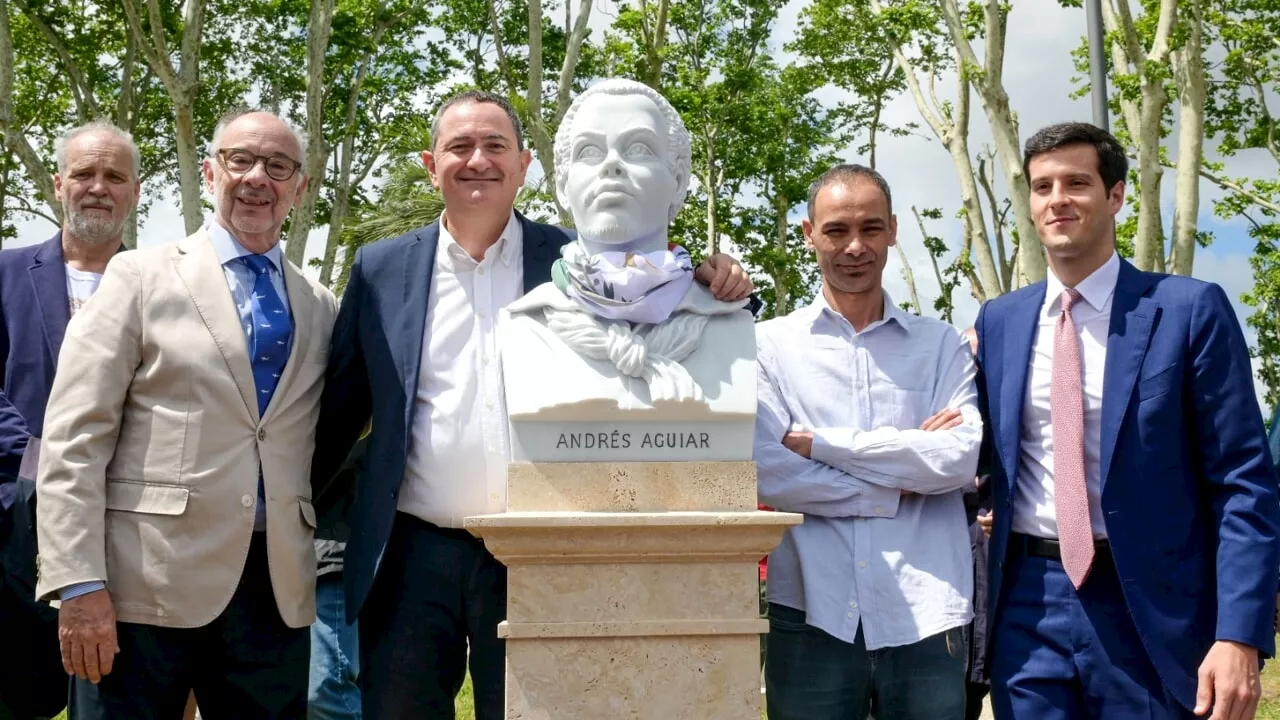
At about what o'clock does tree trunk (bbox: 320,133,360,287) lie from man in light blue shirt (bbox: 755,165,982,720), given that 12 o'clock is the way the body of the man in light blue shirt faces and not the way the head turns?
The tree trunk is roughly at 5 o'clock from the man in light blue shirt.

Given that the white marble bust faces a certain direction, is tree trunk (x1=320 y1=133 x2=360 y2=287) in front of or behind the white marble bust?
behind

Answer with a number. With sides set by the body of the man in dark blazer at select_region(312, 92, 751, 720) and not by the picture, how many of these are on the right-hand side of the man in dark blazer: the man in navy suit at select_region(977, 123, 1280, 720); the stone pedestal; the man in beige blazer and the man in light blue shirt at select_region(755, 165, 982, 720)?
1

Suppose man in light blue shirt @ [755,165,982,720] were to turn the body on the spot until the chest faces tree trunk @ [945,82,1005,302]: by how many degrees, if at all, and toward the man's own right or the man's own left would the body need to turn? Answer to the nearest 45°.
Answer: approximately 180°

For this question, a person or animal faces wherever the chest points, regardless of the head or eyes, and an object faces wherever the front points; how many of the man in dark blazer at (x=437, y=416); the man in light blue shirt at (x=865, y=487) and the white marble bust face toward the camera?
3

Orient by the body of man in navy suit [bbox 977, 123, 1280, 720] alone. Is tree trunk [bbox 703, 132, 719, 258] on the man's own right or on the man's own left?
on the man's own right

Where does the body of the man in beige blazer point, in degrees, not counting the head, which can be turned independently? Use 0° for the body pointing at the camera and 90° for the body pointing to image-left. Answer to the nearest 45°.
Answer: approximately 315°
